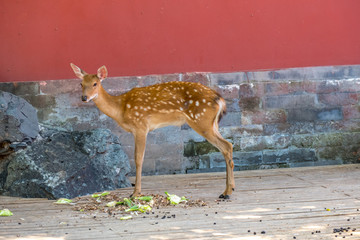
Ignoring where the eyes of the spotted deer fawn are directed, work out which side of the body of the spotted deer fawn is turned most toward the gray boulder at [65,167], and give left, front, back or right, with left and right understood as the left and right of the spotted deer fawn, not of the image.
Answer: front

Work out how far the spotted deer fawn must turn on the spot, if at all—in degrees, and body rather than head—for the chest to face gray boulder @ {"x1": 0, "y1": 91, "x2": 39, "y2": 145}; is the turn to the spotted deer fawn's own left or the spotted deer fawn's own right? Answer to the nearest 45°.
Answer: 0° — it already faces it

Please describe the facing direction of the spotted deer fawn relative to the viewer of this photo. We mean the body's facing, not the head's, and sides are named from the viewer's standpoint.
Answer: facing to the left of the viewer

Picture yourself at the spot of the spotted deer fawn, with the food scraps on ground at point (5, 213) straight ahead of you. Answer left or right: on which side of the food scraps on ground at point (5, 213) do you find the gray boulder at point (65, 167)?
right

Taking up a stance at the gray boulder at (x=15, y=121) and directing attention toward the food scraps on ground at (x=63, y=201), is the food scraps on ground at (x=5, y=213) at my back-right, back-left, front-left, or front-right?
front-right

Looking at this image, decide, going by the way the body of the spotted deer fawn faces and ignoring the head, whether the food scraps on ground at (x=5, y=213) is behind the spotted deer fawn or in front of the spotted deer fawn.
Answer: in front
